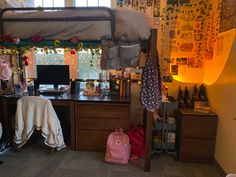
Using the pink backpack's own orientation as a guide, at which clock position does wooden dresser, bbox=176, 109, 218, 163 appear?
The wooden dresser is roughly at 9 o'clock from the pink backpack.

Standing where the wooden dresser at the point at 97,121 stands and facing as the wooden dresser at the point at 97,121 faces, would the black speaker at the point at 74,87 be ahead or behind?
behind

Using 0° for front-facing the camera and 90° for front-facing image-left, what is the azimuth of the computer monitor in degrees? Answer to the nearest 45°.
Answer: approximately 0°

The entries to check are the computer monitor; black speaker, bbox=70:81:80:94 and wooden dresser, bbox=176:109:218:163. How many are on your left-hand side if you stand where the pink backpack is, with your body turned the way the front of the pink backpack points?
1

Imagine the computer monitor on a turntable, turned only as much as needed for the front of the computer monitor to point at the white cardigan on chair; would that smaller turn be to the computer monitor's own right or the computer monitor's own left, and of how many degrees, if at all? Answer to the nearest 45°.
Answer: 0° — it already faces it

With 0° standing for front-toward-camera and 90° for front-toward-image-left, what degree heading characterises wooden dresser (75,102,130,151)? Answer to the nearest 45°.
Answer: approximately 0°
